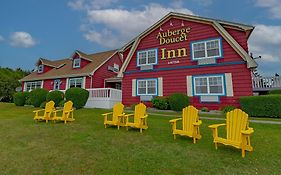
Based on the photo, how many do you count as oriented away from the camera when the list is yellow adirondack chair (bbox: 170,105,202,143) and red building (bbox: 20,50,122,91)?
0

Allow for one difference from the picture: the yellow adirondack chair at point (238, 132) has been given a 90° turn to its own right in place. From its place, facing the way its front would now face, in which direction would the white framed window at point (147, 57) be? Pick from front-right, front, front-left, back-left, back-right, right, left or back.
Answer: front

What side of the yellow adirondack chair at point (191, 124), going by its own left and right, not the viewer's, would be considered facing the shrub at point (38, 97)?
right

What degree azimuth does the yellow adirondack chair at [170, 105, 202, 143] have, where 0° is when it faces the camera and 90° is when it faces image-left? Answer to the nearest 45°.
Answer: approximately 45°

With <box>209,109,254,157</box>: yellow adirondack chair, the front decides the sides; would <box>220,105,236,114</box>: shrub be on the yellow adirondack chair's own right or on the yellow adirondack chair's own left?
on the yellow adirondack chair's own right

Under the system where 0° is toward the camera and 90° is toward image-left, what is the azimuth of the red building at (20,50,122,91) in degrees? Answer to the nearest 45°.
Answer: approximately 45°

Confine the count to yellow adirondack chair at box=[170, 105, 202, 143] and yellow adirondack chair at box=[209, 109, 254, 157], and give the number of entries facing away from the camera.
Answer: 0

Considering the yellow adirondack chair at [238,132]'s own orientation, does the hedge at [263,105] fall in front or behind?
behind

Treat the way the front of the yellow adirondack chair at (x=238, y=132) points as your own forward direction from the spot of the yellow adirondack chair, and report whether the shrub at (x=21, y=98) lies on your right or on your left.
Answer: on your right

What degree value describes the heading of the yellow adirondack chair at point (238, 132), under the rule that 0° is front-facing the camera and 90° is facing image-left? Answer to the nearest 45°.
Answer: approximately 45°

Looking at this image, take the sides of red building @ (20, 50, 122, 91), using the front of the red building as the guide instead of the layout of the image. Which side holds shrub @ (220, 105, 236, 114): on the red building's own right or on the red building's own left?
on the red building's own left

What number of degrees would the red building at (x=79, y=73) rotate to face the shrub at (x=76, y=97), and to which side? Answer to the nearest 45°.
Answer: approximately 45° to its left

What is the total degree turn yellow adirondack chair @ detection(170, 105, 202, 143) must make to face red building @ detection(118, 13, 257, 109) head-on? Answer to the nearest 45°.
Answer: approximately 135° to its right

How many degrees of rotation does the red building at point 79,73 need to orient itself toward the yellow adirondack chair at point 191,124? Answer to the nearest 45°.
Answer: approximately 45° to its left

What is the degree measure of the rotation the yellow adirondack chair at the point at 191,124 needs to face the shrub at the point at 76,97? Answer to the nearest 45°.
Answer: approximately 90° to its right
